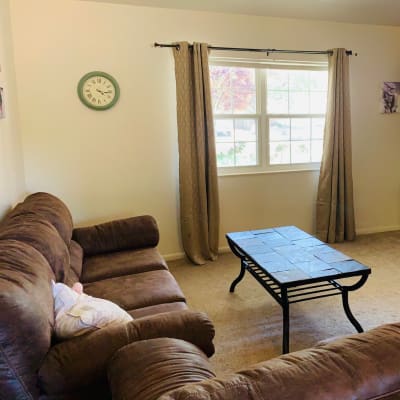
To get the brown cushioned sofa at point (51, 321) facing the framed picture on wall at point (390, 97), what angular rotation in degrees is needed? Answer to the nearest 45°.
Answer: approximately 45° to its left

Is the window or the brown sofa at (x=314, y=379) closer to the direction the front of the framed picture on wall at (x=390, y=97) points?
the brown sofa

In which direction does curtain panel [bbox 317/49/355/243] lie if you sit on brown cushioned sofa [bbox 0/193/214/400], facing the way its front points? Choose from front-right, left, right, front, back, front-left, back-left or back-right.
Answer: front-left

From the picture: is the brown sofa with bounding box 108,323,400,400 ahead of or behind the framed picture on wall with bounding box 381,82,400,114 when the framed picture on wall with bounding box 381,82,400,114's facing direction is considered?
ahead

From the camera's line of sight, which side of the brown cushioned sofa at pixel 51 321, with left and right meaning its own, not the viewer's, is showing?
right

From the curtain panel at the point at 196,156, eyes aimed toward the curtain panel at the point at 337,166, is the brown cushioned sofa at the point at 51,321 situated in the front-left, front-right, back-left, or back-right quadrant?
back-right

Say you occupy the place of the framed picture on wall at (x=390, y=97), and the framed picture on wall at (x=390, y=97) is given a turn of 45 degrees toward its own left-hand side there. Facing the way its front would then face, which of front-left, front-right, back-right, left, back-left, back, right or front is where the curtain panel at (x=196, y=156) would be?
right

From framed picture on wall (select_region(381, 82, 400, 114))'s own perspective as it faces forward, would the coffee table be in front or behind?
in front

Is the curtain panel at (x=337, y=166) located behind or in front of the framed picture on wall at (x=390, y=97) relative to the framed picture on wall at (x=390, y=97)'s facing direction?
in front

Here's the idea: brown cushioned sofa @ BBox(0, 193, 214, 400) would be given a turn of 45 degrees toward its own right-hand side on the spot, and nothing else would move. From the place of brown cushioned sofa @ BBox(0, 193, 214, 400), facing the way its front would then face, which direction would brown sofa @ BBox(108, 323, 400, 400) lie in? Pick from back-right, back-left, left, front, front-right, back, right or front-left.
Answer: front

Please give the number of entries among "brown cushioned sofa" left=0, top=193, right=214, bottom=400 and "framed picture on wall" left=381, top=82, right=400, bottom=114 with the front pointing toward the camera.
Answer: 1

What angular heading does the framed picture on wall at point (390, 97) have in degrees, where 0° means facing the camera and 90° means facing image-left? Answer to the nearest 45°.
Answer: approximately 0°

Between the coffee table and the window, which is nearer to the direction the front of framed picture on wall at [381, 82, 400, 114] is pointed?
the coffee table
